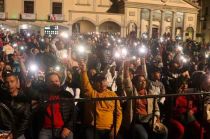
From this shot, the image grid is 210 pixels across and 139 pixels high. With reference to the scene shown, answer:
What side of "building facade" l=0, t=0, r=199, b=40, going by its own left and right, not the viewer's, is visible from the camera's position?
front
